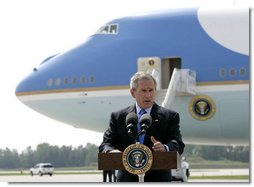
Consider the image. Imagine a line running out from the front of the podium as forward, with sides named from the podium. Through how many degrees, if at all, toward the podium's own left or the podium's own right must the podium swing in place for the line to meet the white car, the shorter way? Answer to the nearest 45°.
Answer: approximately 180°

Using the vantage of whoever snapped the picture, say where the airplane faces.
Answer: facing to the left of the viewer

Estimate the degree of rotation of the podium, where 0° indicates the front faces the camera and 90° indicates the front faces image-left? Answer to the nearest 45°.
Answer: approximately 0°

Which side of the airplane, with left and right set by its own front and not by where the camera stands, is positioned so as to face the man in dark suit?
left

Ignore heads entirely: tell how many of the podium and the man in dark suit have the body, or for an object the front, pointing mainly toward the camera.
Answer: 2

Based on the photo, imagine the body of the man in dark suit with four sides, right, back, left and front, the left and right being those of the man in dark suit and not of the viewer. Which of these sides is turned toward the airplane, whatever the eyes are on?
back

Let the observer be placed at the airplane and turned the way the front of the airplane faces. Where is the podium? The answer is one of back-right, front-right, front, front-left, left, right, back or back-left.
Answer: left
